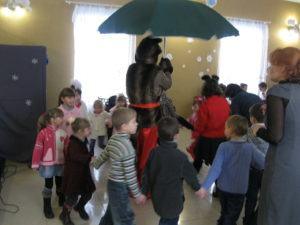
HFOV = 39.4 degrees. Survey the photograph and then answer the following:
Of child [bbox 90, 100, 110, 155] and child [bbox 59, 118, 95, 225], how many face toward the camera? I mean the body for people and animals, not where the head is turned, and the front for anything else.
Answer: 1

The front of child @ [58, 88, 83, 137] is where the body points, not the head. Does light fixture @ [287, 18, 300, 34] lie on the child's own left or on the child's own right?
on the child's own left

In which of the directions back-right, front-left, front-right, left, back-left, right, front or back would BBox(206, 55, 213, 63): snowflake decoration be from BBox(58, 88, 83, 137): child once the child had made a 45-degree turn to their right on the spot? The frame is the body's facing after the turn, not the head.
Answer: back-left

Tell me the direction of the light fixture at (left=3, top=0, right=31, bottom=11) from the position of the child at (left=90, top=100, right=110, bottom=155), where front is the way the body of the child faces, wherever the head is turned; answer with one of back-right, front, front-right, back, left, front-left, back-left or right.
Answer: back-right

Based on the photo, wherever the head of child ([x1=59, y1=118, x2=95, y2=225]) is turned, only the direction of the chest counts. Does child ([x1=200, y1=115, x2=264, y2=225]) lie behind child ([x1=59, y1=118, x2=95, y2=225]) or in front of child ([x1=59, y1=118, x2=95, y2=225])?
in front

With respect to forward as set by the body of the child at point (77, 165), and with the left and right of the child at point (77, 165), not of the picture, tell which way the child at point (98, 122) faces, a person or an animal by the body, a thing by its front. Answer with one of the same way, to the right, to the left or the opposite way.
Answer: to the right

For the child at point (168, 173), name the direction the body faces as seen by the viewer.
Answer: away from the camera

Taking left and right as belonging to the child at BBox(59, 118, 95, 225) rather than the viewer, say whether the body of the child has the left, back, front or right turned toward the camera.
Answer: right

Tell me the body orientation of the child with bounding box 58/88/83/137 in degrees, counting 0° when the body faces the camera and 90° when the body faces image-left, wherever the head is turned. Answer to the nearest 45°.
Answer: approximately 315°

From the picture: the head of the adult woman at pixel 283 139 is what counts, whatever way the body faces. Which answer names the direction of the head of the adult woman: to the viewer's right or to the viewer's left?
to the viewer's left

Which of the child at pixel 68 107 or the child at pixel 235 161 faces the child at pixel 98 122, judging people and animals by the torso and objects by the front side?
the child at pixel 235 161

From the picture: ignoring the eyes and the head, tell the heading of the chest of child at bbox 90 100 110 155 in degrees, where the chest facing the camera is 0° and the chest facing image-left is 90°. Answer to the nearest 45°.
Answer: approximately 0°

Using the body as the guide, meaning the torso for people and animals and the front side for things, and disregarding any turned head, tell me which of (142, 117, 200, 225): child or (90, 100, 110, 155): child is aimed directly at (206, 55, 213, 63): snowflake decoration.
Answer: (142, 117, 200, 225): child
